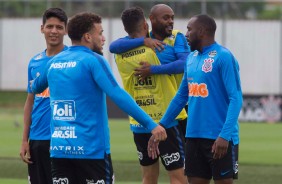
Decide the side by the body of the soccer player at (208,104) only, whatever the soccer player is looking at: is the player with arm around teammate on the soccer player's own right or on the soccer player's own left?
on the soccer player's own right

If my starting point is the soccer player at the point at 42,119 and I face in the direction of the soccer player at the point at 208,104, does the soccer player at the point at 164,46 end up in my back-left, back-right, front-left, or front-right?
front-left

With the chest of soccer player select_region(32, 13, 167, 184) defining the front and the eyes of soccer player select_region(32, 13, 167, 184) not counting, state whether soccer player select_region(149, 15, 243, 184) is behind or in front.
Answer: in front

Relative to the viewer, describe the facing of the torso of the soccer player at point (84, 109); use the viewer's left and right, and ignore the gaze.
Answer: facing away from the viewer and to the right of the viewer

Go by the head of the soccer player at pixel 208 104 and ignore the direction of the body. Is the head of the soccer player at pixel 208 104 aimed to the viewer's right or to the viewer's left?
to the viewer's left

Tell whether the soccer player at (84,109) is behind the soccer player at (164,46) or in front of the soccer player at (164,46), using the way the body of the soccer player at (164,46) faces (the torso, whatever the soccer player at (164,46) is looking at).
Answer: in front

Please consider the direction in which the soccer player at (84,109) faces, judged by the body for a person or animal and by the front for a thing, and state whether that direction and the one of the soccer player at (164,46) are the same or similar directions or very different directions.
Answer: very different directions

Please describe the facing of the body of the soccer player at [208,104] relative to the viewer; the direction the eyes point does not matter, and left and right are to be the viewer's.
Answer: facing the viewer and to the left of the viewer

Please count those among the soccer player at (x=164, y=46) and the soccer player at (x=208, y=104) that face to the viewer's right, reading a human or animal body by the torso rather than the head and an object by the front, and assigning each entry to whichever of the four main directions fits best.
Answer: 0
